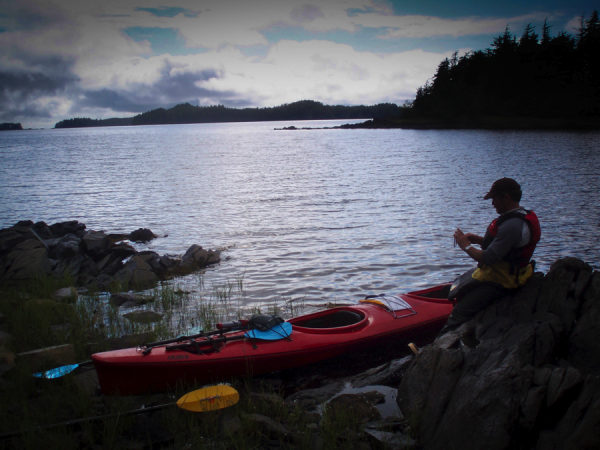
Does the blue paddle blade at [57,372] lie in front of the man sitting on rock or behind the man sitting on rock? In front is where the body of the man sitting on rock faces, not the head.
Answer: in front

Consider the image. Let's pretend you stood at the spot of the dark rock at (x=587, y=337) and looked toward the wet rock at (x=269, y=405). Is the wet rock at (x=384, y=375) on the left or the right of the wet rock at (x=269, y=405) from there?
right

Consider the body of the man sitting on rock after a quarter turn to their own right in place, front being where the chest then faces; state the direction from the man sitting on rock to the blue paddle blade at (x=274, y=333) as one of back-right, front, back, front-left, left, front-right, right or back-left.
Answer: left

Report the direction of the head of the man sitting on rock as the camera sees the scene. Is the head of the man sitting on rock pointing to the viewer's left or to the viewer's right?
to the viewer's left

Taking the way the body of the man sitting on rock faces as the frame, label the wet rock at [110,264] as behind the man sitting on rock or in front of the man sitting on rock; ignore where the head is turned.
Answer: in front

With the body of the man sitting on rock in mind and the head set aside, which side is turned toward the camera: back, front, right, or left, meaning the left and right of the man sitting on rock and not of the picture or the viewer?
left

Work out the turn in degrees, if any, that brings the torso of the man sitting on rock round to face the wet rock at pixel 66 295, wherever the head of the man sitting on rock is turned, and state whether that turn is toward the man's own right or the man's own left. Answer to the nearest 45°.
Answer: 0° — they already face it

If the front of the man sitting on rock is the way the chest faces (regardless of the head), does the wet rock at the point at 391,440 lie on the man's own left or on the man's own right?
on the man's own left

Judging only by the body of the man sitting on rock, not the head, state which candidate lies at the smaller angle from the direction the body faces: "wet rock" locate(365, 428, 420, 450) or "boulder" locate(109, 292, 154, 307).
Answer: the boulder

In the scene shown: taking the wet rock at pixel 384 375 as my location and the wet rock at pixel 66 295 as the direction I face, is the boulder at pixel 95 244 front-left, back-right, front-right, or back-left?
front-right

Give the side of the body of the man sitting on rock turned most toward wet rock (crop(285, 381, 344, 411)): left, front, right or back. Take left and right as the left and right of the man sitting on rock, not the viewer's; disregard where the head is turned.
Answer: front
